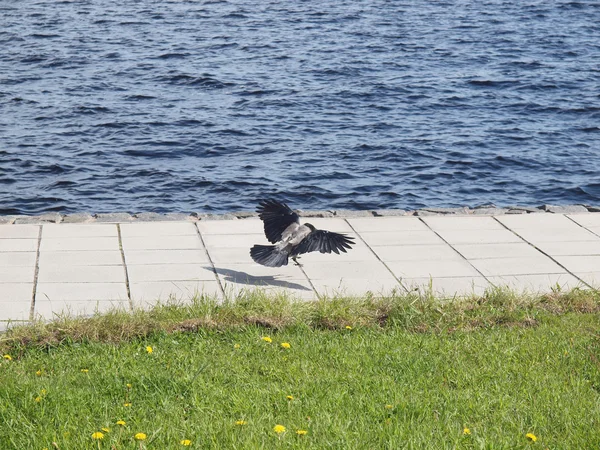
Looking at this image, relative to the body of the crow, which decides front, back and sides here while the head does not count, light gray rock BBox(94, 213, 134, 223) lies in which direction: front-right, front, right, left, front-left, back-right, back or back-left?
left

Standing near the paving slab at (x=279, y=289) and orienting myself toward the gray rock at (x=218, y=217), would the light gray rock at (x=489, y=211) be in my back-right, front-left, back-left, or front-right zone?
front-right

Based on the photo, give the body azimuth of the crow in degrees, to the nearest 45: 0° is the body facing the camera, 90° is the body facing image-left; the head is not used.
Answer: approximately 225°

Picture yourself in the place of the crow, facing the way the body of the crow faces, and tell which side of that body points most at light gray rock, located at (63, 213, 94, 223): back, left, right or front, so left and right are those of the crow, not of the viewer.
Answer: left

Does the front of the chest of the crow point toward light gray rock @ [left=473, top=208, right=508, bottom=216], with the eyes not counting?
yes

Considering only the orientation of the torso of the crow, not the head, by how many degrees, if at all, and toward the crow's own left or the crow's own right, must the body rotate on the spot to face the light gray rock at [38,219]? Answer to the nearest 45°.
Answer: approximately 90° to the crow's own left

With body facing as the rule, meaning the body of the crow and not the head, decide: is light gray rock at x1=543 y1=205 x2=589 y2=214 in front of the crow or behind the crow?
in front

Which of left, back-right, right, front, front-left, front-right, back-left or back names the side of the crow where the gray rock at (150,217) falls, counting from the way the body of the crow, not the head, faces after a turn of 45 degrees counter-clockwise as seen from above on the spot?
front-left

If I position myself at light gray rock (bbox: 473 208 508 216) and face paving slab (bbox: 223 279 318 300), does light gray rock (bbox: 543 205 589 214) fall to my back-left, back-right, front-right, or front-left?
back-left
